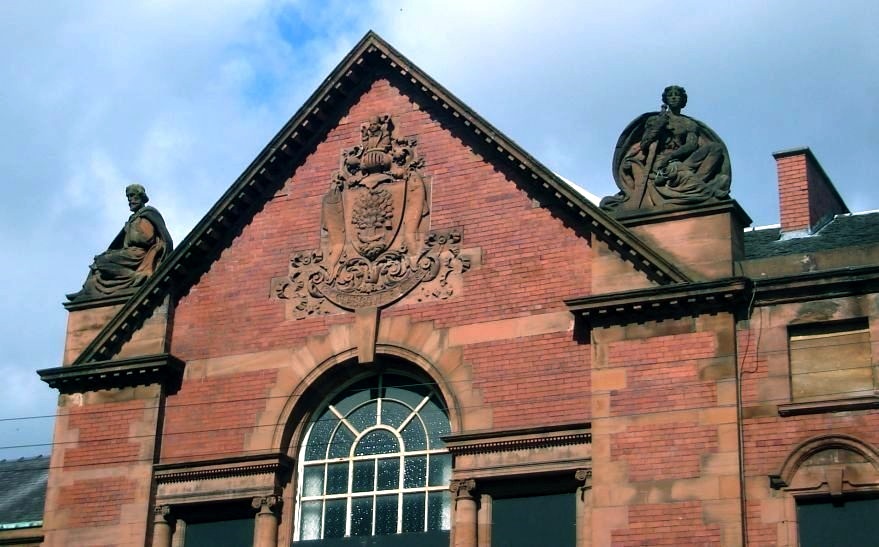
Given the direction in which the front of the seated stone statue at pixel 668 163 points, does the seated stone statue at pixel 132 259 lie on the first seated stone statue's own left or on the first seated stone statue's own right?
on the first seated stone statue's own right

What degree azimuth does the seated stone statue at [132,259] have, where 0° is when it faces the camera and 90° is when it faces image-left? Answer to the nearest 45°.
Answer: approximately 45°

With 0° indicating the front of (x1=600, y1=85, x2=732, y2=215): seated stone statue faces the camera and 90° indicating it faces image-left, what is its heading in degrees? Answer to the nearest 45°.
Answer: approximately 0°

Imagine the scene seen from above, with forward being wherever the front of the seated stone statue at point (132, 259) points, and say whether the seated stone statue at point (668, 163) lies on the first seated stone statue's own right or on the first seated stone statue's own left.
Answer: on the first seated stone statue's own left
